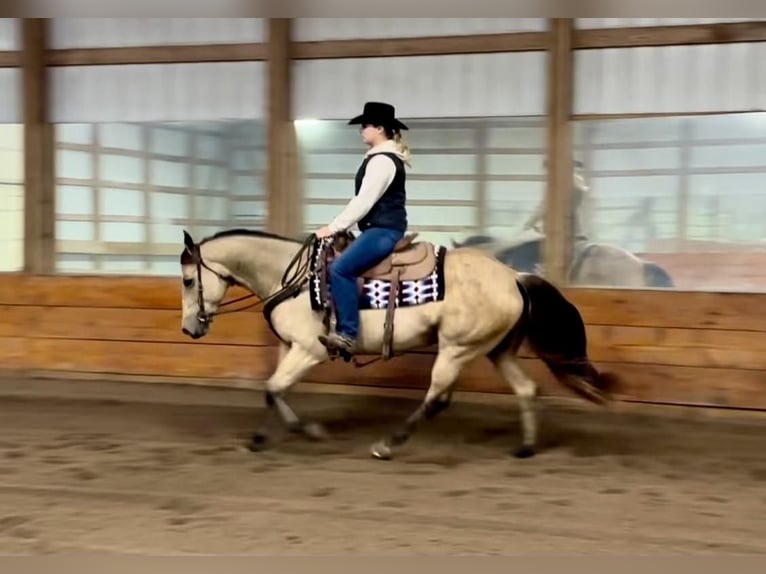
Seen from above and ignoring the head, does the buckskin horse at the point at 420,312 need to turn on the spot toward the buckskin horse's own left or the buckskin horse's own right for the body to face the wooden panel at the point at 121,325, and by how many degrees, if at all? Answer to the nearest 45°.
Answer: approximately 45° to the buckskin horse's own right

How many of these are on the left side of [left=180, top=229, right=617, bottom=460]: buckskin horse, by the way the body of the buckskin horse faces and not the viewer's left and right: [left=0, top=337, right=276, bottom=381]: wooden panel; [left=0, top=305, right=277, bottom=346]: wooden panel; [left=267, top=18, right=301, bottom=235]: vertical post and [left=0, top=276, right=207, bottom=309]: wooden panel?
0

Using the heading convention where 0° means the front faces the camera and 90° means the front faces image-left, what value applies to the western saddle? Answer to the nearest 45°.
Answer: approximately 90°

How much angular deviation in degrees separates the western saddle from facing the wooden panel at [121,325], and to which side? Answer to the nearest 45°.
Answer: approximately 45° to its right

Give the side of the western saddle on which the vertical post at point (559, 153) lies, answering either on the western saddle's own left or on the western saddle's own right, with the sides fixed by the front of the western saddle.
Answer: on the western saddle's own right

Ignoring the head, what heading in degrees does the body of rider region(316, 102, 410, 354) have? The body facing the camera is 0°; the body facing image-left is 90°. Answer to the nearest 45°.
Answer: approximately 90°

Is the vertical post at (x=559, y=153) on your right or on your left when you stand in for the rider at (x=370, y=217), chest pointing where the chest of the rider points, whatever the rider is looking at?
on your right

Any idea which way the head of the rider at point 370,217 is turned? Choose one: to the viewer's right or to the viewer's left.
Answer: to the viewer's left

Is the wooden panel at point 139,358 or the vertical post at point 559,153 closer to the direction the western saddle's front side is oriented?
the wooden panel

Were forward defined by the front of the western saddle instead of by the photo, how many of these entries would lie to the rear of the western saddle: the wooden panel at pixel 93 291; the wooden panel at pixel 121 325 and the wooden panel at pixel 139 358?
0

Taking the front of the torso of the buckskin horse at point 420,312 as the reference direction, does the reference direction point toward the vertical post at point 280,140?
no

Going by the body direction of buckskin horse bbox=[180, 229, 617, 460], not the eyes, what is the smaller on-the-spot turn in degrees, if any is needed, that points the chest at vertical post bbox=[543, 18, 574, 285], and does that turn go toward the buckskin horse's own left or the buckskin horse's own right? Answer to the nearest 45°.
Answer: approximately 135° to the buckskin horse's own right

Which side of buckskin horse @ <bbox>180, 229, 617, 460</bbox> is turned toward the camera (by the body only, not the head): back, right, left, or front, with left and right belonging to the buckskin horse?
left

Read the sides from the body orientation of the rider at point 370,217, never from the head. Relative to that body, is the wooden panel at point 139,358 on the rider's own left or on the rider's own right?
on the rider's own right
